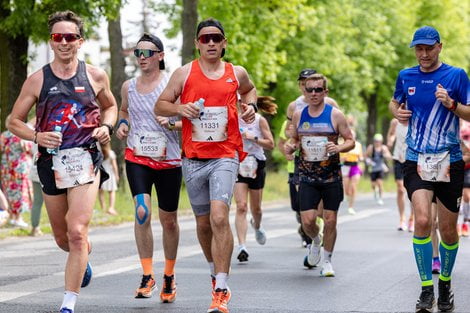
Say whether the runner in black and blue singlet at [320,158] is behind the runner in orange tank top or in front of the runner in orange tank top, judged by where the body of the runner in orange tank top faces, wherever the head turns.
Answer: behind

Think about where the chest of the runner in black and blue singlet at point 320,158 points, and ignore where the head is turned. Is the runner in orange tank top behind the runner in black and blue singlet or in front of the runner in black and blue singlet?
in front

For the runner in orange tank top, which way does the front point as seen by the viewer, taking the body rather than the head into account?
toward the camera

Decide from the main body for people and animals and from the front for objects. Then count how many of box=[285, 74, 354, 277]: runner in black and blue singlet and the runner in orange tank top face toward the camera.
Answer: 2

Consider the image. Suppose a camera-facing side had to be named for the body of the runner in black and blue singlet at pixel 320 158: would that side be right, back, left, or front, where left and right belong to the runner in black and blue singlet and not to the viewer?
front
